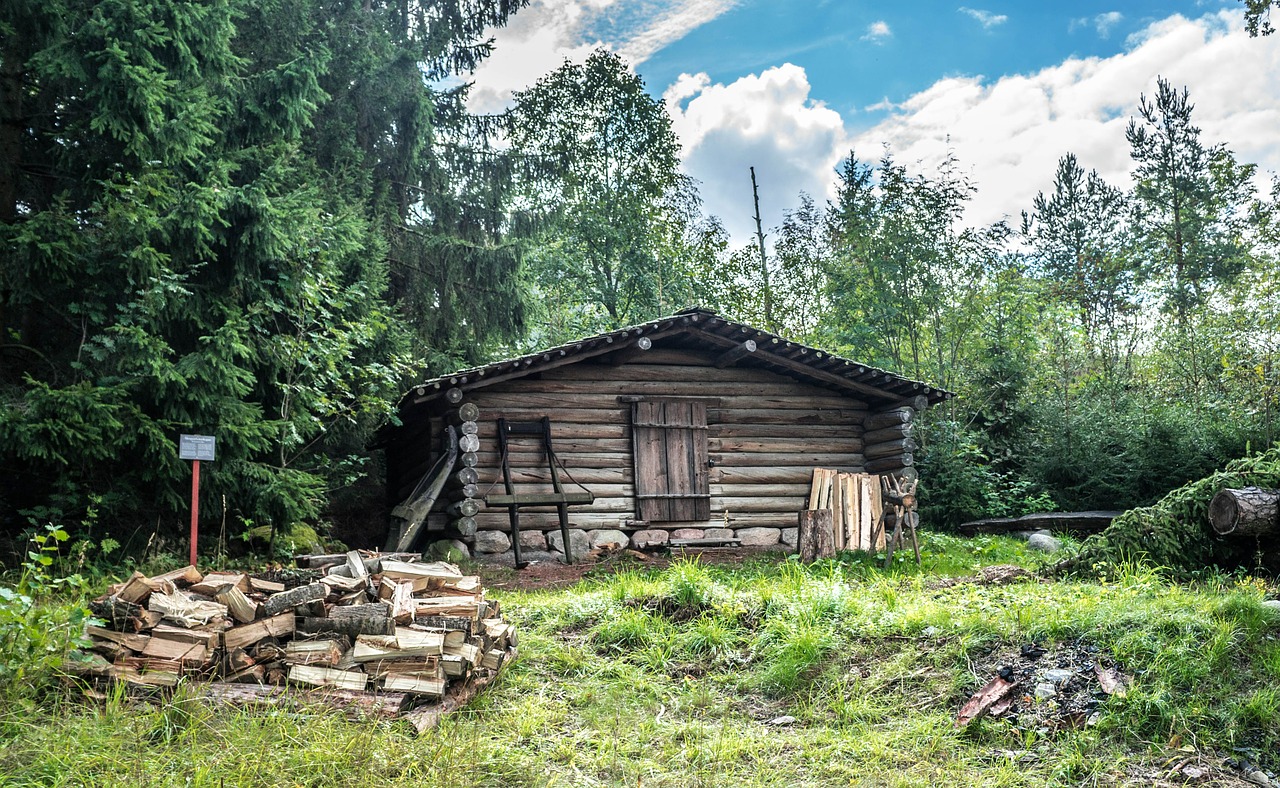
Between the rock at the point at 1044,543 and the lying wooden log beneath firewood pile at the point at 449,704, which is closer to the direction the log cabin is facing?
the lying wooden log beneath firewood pile

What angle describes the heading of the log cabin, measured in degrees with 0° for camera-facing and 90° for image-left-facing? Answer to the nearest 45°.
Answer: approximately 0°

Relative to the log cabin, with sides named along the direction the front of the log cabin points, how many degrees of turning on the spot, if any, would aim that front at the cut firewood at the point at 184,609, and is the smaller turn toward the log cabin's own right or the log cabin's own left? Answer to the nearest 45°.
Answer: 0° — it already faces it

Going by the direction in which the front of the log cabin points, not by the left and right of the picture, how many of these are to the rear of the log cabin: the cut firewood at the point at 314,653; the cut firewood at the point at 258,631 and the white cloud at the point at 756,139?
1

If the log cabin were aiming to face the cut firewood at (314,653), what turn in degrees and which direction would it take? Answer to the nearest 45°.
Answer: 0° — it already faces it

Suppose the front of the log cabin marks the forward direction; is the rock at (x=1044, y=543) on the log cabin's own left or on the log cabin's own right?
on the log cabin's own left

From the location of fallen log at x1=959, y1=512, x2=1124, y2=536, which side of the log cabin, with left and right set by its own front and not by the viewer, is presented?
left

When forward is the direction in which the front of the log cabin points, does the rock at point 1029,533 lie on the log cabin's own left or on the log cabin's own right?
on the log cabin's own left
